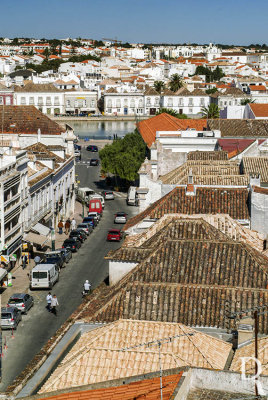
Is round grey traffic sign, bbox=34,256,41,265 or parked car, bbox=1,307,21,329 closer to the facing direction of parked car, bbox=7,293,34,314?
the round grey traffic sign

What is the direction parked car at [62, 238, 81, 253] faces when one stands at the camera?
facing away from the viewer and to the right of the viewer

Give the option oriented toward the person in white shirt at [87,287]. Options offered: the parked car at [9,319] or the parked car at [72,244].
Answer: the parked car at [9,319]

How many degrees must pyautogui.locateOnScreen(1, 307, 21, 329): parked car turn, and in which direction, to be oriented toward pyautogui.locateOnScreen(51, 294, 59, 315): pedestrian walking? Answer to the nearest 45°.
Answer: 0° — it already faces them

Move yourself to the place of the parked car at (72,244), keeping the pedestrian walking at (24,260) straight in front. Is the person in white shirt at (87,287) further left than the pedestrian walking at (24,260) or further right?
left

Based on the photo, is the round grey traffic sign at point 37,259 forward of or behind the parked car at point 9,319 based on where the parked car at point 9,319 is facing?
forward

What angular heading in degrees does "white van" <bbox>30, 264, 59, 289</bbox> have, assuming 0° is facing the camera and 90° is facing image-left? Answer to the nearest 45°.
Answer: approximately 225°

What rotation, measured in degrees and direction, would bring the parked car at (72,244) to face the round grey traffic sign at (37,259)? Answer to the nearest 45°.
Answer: approximately 180°

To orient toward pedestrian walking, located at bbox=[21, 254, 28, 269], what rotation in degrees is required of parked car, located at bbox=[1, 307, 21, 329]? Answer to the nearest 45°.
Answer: approximately 45° to its left

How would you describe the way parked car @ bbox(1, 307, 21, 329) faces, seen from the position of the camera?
facing away from the viewer and to the right of the viewer

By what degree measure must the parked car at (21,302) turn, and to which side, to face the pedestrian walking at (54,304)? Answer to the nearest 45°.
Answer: approximately 45° to its right
